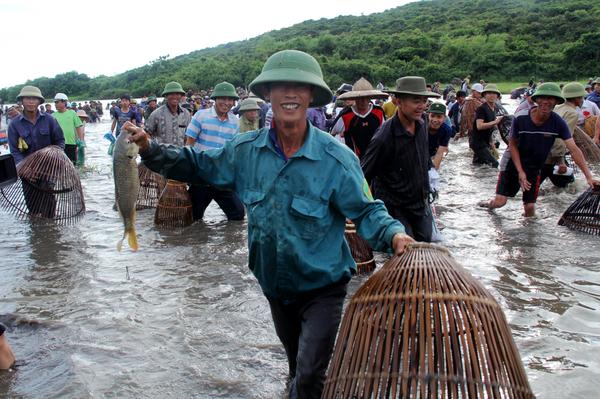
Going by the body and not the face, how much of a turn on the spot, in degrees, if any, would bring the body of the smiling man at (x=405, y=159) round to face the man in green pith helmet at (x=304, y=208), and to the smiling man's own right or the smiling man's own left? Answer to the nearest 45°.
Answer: approximately 45° to the smiling man's own right

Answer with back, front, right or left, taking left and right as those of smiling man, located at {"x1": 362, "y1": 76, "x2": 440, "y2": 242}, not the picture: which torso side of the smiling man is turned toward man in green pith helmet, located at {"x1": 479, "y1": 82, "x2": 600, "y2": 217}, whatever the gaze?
left

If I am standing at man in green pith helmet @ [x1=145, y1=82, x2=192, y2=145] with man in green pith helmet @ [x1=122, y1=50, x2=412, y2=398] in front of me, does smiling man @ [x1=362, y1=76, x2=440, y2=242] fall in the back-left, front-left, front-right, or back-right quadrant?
front-left

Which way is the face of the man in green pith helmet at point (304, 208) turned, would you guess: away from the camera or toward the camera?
toward the camera

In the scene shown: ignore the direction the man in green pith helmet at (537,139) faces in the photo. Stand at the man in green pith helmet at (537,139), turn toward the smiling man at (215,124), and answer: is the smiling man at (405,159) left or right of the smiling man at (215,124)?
left

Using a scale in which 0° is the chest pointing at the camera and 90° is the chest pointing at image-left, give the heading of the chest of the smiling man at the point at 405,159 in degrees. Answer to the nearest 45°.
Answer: approximately 315°

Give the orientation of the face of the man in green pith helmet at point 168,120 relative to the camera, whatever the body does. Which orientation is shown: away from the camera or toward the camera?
toward the camera

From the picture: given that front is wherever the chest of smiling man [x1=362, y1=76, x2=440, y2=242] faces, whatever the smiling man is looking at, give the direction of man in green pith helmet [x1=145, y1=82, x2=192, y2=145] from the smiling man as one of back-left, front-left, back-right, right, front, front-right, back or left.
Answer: back
